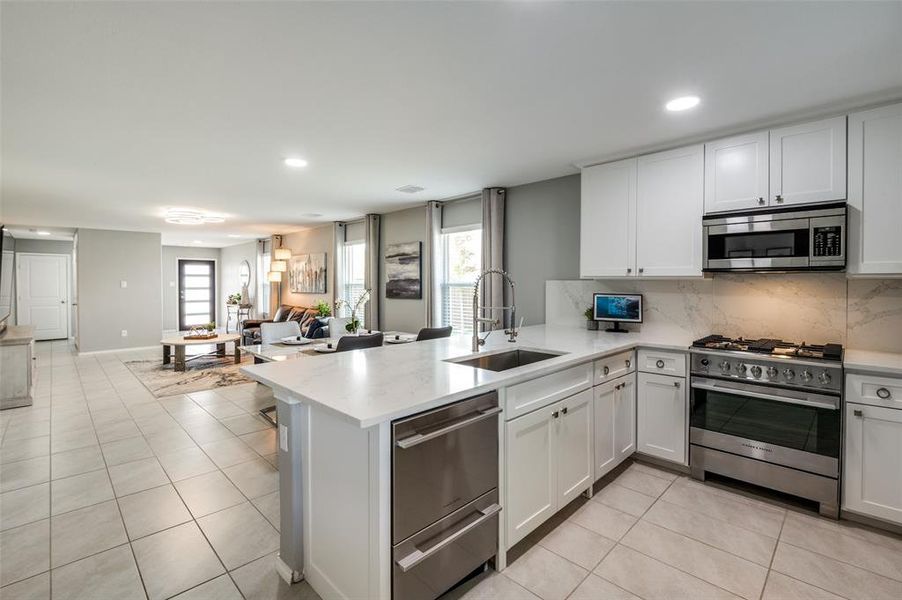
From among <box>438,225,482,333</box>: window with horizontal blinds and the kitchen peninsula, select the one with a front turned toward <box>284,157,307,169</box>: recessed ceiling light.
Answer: the window with horizontal blinds

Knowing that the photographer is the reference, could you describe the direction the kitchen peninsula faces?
facing the viewer and to the right of the viewer

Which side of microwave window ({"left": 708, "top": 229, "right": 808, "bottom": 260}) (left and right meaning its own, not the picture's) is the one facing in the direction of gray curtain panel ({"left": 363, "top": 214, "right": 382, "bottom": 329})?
right

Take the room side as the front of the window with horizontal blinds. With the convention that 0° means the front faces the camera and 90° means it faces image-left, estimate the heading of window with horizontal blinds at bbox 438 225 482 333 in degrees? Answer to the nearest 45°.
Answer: approximately 45°

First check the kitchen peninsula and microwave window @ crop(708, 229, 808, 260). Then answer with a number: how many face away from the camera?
0

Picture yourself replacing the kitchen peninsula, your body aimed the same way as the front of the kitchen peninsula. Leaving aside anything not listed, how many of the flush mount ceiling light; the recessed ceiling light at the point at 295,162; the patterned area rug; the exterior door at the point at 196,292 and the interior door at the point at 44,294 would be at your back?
5

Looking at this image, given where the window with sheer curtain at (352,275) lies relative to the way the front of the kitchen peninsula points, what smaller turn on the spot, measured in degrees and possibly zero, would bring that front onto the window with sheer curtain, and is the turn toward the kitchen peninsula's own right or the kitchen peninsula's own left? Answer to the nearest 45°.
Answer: approximately 135° to the kitchen peninsula's own left

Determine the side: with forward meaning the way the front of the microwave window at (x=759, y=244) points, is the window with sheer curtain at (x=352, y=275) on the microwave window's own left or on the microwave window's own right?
on the microwave window's own right

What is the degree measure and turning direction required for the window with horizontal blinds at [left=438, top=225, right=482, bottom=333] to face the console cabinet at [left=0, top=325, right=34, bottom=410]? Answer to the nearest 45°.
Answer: approximately 45° to its right

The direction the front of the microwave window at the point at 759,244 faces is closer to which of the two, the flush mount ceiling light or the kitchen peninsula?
the kitchen peninsula

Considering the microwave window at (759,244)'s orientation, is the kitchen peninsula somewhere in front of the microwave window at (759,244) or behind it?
in front

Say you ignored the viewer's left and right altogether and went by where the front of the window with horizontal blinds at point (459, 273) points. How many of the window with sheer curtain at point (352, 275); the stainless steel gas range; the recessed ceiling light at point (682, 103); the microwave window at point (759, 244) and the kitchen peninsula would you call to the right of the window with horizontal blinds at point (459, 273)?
1

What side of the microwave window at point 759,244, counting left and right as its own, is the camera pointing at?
front

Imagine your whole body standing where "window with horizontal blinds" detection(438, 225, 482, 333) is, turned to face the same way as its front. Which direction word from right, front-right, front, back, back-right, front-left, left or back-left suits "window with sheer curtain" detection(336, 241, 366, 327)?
right

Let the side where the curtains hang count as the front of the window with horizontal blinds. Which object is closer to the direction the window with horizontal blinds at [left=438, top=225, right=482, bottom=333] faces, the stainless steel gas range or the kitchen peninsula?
the kitchen peninsula

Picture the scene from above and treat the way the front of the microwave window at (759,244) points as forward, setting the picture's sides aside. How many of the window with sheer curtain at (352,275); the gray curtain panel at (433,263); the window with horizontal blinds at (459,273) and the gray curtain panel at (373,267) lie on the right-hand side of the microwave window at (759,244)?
4
